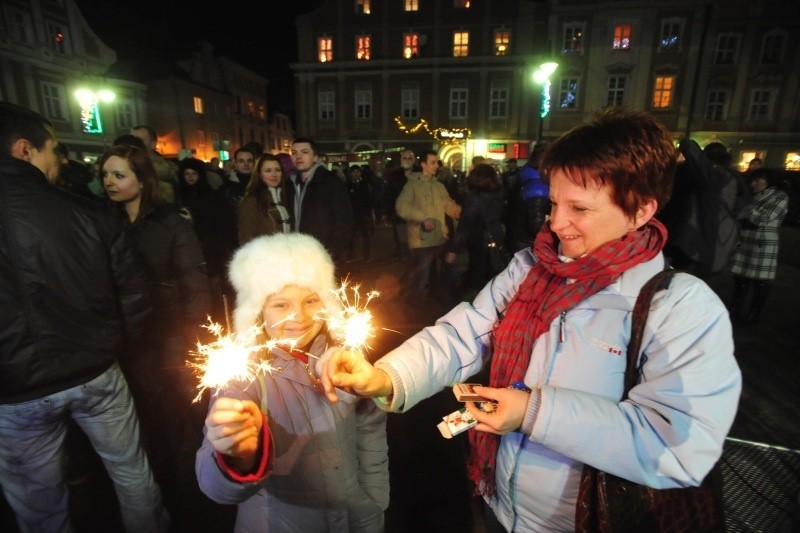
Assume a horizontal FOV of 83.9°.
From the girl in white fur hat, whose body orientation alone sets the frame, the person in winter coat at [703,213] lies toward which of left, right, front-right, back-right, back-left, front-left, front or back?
left

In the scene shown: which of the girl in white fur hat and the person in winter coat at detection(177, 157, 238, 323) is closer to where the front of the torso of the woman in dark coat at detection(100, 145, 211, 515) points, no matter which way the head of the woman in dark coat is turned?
the girl in white fur hat

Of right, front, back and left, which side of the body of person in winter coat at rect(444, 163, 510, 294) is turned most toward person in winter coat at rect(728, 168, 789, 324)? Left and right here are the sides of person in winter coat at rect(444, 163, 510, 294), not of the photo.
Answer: right

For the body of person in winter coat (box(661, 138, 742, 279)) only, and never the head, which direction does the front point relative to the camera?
away from the camera

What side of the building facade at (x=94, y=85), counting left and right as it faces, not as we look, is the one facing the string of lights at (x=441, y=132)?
front

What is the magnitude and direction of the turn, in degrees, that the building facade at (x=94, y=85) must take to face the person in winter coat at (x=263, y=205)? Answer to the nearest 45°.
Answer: approximately 45° to its right

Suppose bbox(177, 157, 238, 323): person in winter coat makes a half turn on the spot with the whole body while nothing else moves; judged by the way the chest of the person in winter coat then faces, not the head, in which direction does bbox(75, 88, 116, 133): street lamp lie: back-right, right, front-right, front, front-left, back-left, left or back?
front-left

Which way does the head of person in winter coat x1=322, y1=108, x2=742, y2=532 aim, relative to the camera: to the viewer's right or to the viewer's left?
to the viewer's left

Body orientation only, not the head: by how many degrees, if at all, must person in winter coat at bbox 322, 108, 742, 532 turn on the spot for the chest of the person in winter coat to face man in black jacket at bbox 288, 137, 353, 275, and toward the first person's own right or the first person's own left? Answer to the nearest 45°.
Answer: approximately 90° to the first person's own right

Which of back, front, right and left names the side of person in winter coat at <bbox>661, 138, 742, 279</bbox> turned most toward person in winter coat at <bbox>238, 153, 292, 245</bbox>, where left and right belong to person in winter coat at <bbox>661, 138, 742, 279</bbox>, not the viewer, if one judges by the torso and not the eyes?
left

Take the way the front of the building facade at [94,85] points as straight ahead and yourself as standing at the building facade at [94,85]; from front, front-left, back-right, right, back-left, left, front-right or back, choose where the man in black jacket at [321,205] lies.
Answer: front-right

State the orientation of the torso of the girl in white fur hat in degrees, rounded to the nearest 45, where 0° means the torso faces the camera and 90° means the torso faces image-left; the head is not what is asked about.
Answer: approximately 0°

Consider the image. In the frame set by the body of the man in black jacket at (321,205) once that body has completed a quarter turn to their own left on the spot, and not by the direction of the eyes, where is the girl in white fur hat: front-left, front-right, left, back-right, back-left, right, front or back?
front-right

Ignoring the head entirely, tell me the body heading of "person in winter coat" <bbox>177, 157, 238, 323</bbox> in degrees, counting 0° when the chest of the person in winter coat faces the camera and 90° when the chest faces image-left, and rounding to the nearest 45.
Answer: approximately 45°
